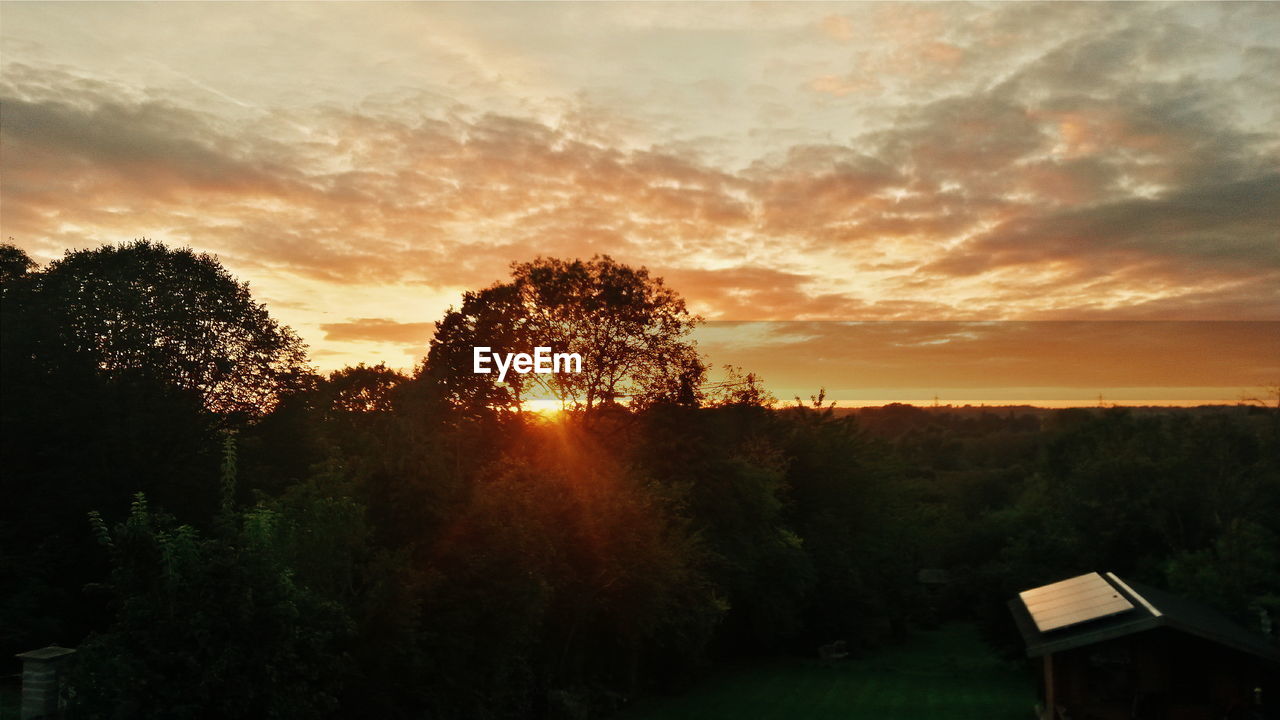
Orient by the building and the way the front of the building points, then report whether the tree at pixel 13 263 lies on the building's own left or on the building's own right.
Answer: on the building's own right

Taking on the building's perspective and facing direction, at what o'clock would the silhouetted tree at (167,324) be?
The silhouetted tree is roughly at 3 o'clock from the building.

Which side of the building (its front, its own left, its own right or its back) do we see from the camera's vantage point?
front
